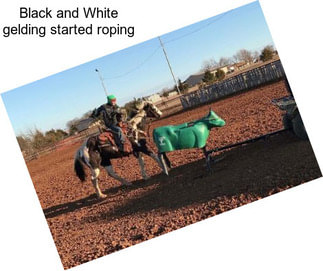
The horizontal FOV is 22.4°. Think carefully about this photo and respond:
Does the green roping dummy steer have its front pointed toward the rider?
no

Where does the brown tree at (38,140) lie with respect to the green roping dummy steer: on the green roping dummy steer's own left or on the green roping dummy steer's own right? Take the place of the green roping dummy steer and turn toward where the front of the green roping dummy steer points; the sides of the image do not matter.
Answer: on the green roping dummy steer's own left

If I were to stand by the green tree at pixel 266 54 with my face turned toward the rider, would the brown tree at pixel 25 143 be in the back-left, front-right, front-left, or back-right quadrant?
front-right

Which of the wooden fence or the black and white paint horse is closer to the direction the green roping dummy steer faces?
the wooden fence

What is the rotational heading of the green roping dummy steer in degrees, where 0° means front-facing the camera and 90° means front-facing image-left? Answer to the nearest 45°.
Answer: approximately 270°

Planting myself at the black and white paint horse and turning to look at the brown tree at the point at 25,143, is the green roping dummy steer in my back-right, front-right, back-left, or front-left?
back-right

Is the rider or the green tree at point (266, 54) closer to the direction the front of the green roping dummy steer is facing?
the green tree

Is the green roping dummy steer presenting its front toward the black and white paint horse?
no

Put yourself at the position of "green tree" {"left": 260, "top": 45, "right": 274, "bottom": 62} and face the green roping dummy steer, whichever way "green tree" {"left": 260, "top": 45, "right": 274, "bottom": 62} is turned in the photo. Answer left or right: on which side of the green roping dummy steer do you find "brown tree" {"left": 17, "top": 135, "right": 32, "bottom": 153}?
right

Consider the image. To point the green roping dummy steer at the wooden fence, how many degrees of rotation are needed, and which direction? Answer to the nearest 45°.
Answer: approximately 90° to its left
